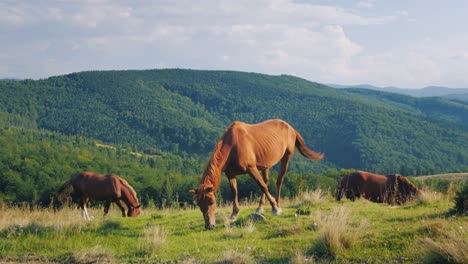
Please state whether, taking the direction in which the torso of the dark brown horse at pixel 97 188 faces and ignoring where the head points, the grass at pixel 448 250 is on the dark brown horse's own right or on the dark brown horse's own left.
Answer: on the dark brown horse's own right

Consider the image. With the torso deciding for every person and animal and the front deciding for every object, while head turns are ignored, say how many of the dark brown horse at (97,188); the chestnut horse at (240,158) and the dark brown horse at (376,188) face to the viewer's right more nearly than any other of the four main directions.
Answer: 2

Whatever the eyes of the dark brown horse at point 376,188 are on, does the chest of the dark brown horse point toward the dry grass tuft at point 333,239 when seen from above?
no

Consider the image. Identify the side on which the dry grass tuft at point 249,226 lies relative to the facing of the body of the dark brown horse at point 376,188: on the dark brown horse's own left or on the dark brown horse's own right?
on the dark brown horse's own right

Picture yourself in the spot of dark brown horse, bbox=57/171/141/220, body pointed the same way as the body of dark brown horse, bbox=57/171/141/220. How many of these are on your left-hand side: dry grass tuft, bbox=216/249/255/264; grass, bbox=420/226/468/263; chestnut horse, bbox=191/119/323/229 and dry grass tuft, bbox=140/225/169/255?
0

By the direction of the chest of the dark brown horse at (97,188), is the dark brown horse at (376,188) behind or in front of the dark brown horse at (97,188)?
in front

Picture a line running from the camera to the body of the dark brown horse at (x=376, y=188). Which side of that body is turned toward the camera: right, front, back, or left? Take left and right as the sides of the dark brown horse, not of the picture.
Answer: right

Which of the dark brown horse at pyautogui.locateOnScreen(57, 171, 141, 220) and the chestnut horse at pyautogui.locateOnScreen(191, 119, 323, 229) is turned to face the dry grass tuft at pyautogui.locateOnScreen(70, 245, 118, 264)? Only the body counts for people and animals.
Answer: the chestnut horse

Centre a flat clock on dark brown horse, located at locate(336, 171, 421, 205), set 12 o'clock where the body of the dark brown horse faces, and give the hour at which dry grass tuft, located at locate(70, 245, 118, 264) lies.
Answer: The dry grass tuft is roughly at 4 o'clock from the dark brown horse.

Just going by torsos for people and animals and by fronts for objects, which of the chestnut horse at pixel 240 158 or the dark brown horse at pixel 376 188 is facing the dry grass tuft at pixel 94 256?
the chestnut horse

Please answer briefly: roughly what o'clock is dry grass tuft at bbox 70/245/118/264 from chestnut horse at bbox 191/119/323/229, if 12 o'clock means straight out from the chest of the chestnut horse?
The dry grass tuft is roughly at 12 o'clock from the chestnut horse.

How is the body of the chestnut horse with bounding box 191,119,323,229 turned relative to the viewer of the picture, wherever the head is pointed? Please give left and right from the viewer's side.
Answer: facing the viewer and to the left of the viewer

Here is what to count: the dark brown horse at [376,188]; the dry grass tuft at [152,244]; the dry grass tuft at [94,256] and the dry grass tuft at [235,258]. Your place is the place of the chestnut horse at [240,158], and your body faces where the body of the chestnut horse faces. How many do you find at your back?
1

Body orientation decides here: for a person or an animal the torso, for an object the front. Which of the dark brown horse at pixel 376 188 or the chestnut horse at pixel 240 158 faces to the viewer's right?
the dark brown horse

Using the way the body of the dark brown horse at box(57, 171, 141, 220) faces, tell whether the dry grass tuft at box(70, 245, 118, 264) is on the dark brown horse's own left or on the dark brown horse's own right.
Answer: on the dark brown horse's own right

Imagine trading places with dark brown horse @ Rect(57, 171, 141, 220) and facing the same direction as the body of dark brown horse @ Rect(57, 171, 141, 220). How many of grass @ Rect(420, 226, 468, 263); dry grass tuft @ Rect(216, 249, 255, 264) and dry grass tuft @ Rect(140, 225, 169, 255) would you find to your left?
0

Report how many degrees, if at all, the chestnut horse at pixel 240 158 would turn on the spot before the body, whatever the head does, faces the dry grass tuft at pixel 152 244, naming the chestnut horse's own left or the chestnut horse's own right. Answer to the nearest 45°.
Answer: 0° — it already faces it

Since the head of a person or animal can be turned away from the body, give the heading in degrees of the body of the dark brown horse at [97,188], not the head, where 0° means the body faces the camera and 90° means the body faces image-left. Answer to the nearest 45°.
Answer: approximately 270°

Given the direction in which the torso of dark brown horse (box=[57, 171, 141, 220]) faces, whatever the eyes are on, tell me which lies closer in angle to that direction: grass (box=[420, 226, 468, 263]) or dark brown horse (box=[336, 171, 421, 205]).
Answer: the dark brown horse

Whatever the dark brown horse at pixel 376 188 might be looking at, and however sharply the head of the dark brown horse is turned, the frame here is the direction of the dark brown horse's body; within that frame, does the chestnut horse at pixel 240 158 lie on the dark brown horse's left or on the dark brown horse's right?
on the dark brown horse's right
